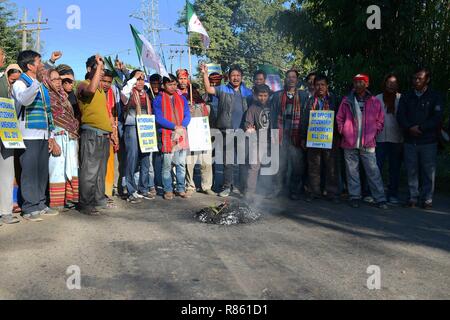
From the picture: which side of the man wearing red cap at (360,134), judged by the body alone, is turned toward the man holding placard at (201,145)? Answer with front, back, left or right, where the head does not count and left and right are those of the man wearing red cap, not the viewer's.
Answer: right

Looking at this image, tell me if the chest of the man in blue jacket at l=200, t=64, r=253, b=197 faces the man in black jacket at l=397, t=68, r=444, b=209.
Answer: no

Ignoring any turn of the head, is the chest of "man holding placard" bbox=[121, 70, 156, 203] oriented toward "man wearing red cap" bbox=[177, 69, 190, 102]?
no

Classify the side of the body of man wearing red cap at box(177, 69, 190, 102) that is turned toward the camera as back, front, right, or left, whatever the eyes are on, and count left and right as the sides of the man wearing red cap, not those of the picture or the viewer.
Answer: front

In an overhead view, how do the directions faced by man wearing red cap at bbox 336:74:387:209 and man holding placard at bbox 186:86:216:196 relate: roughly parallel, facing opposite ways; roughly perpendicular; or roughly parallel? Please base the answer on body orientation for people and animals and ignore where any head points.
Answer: roughly parallel

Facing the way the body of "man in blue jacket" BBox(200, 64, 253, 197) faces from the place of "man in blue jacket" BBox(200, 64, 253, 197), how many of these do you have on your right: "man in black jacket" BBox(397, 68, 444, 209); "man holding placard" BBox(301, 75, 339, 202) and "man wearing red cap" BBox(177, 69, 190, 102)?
1

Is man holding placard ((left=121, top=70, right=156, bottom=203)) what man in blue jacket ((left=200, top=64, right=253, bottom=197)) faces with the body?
no

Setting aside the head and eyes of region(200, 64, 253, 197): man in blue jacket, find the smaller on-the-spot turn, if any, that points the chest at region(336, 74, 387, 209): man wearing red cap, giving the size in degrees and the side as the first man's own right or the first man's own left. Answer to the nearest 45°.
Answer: approximately 90° to the first man's own left

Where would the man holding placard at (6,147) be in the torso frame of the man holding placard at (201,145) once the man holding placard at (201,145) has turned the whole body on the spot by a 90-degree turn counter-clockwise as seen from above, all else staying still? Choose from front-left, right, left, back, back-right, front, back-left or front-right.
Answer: back-right

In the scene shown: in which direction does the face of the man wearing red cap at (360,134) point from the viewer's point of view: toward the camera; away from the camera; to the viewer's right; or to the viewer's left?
toward the camera

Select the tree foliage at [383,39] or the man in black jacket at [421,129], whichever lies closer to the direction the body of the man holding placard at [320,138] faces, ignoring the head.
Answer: the man in black jacket

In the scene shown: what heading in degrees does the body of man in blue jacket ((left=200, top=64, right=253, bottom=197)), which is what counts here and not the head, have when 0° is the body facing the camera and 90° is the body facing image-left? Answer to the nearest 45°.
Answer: approximately 0°

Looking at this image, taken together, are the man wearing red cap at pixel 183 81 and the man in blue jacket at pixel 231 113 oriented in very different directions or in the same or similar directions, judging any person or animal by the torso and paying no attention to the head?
same or similar directions

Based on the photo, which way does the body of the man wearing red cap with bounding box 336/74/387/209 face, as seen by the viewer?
toward the camera

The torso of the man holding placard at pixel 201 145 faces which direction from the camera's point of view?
toward the camera

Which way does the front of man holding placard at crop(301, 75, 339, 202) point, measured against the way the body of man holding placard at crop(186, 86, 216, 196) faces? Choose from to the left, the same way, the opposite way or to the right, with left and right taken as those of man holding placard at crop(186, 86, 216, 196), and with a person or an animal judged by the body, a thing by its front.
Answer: the same way

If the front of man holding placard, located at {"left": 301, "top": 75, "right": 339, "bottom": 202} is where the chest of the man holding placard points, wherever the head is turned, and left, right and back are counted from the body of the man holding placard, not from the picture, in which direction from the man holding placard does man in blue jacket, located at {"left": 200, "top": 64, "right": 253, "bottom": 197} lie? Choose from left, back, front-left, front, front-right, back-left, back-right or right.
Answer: right

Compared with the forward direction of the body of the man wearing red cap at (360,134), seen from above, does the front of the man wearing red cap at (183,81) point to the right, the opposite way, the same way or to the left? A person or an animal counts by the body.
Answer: the same way
